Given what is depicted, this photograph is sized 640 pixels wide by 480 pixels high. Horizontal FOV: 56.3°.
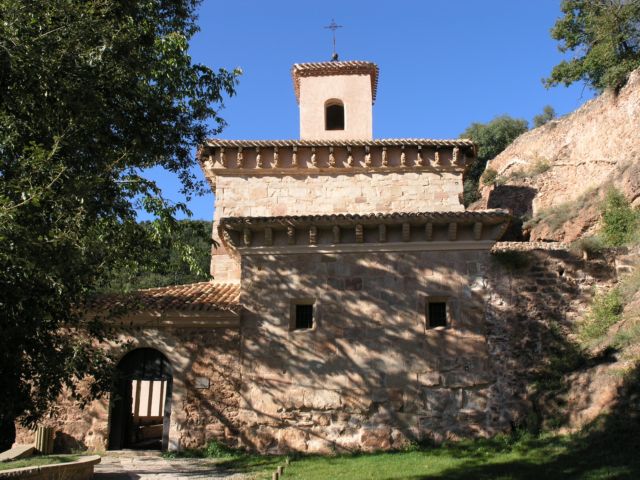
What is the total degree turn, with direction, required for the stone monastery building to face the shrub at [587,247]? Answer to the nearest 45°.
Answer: approximately 90° to its left

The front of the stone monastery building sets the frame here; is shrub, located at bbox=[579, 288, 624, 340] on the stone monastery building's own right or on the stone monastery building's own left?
on the stone monastery building's own left

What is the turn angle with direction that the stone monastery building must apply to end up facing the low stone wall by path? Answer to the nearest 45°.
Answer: approximately 45° to its right

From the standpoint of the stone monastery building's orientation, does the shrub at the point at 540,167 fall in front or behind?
behind

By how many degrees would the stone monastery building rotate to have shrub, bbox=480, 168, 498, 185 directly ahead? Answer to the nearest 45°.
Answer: approximately 135° to its left

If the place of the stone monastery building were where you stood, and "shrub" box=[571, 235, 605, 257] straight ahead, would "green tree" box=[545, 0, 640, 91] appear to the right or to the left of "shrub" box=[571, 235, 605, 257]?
left

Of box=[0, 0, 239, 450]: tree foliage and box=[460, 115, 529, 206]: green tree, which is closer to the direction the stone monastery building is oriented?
the tree foliage

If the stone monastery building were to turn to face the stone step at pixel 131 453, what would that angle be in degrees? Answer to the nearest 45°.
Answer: approximately 90° to its right

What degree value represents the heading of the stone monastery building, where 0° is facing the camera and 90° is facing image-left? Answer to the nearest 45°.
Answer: approximately 0°

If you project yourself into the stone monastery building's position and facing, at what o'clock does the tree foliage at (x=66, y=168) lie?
The tree foliage is roughly at 1 o'clock from the stone monastery building.

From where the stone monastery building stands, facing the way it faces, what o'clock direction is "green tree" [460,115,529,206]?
The green tree is roughly at 7 o'clock from the stone monastery building.
